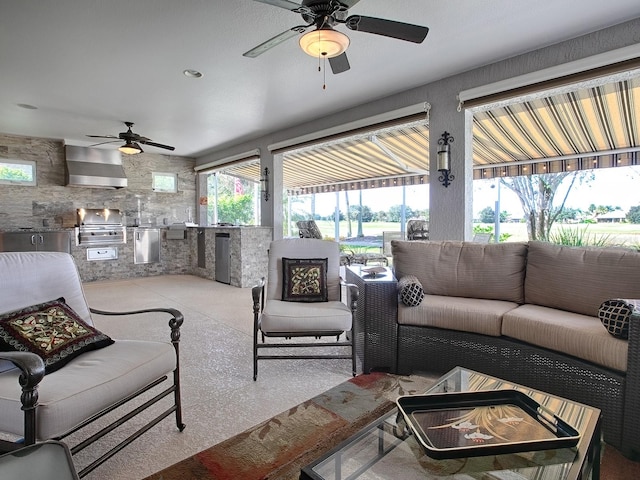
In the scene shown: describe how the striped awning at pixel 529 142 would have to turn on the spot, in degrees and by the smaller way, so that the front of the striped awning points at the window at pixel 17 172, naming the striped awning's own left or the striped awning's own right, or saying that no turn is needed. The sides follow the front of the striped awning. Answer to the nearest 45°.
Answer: approximately 135° to the striped awning's own left

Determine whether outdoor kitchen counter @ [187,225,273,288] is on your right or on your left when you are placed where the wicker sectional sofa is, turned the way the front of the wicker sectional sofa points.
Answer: on your right

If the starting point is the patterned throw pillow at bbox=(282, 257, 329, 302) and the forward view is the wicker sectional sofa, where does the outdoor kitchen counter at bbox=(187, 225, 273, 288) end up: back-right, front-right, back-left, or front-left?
back-left

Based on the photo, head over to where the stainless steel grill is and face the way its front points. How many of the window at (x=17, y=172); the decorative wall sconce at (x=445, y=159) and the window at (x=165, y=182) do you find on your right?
1

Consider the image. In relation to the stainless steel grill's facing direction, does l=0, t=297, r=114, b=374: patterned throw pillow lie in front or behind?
in front

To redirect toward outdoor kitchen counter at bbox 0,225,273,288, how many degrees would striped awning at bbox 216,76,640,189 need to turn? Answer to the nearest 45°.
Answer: approximately 135° to its left

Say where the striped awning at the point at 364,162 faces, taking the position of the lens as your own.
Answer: facing away from the viewer and to the right of the viewer

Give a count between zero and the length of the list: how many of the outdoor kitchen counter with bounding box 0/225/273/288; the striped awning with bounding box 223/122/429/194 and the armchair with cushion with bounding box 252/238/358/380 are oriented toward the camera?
2

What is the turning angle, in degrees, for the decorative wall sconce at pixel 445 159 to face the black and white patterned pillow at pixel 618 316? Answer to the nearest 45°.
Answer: approximately 90° to its left

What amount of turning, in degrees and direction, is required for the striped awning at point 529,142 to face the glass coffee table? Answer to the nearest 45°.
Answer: approximately 135° to its right

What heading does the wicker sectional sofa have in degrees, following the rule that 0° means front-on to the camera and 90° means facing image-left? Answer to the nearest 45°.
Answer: approximately 45°

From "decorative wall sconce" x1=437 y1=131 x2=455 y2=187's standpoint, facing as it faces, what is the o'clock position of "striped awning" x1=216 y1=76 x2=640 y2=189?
The striped awning is roughly at 6 o'clock from the decorative wall sconce.

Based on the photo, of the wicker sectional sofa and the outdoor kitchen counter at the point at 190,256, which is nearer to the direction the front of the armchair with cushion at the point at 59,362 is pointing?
the wicker sectional sofa

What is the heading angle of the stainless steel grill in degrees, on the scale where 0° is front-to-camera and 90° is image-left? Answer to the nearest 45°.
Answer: approximately 0°
